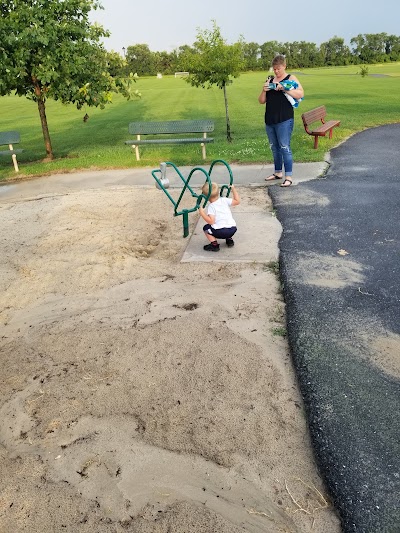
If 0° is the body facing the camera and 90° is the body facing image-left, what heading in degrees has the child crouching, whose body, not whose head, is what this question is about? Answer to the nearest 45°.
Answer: approximately 135°

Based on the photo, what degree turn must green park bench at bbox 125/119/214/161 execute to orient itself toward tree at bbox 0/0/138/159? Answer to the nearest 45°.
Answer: approximately 90° to its right

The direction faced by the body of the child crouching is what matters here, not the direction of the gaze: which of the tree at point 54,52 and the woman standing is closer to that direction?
the tree

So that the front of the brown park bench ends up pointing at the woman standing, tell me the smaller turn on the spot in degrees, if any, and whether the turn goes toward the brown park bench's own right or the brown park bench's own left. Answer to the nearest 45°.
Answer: approximately 45° to the brown park bench's own right

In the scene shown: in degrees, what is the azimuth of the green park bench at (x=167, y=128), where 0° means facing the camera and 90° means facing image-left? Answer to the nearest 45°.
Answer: approximately 0°

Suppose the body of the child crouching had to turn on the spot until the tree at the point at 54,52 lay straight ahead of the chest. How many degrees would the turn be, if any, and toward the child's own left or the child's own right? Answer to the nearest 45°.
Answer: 0° — they already face it

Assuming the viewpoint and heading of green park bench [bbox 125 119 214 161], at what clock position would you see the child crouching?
The child crouching is roughly at 12 o'clock from the green park bench.
